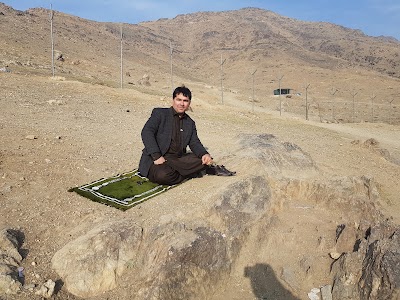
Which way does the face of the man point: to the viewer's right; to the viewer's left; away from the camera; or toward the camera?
toward the camera

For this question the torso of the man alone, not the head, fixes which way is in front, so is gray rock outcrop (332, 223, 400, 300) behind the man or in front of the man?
in front

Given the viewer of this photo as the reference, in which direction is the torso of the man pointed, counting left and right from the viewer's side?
facing the viewer and to the right of the viewer

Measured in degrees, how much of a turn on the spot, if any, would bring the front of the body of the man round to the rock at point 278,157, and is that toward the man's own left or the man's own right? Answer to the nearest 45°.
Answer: approximately 90° to the man's own left

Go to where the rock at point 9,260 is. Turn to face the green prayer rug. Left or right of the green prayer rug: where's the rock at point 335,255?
right

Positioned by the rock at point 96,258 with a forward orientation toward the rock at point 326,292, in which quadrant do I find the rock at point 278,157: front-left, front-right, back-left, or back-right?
front-left

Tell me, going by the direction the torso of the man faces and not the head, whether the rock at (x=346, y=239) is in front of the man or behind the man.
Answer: in front

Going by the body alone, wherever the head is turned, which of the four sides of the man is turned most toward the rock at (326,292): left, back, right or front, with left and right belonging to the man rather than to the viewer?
front

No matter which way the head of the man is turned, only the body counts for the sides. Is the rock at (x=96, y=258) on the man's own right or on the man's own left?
on the man's own right

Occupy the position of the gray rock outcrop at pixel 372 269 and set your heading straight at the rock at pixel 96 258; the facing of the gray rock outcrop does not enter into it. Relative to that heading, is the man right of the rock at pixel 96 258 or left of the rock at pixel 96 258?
right

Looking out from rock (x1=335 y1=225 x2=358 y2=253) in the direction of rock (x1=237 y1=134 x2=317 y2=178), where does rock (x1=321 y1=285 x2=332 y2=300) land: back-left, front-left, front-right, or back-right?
back-left

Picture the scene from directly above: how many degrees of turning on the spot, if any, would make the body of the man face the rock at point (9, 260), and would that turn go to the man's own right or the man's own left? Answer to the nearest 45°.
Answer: approximately 90° to the man's own right
